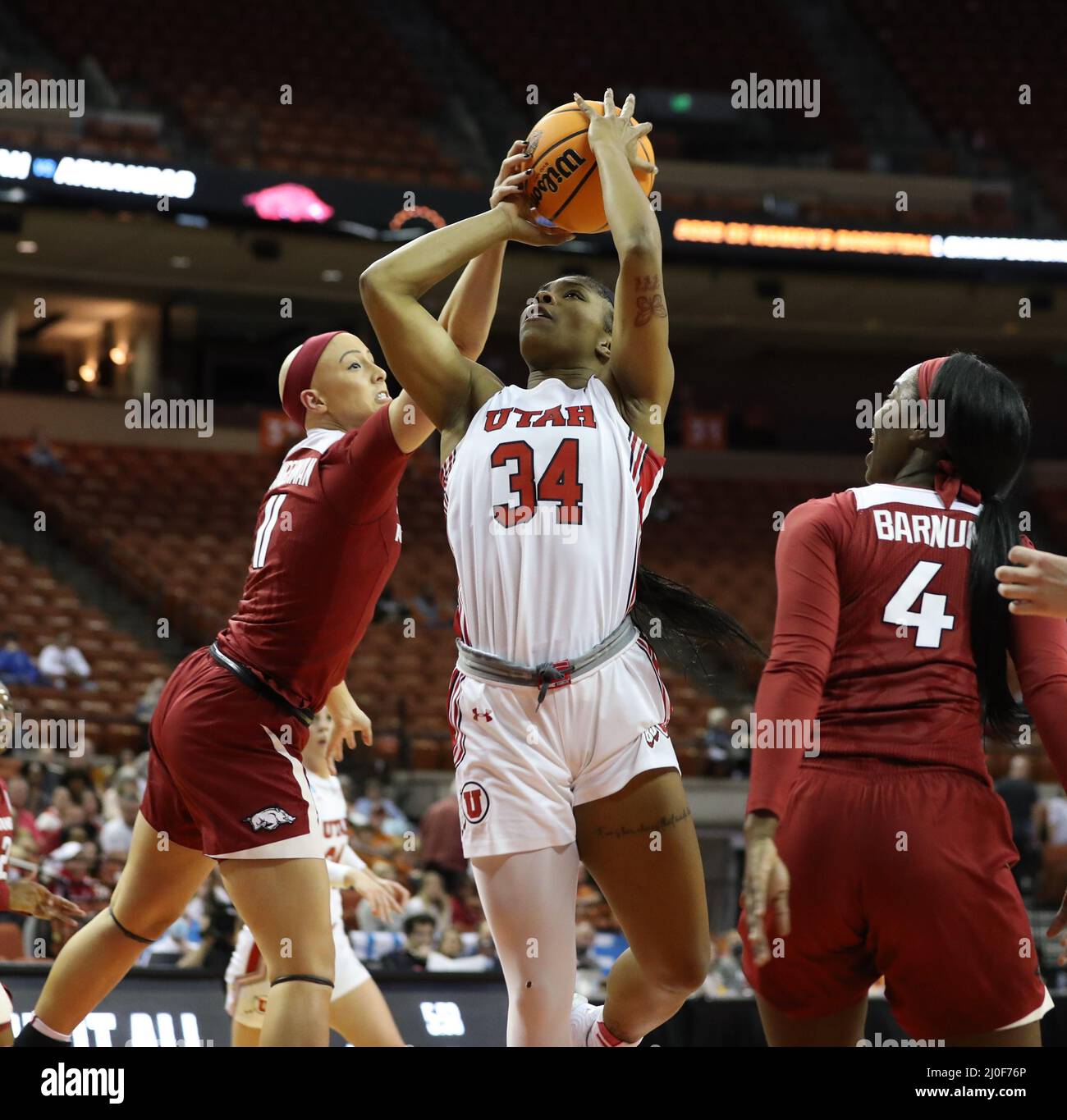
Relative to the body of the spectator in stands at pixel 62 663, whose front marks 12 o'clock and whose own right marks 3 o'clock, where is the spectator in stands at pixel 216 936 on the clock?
the spectator in stands at pixel 216 936 is roughly at 12 o'clock from the spectator in stands at pixel 62 663.

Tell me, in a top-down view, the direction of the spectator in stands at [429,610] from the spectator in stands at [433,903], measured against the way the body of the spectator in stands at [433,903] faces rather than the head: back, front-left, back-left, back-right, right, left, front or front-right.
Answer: back

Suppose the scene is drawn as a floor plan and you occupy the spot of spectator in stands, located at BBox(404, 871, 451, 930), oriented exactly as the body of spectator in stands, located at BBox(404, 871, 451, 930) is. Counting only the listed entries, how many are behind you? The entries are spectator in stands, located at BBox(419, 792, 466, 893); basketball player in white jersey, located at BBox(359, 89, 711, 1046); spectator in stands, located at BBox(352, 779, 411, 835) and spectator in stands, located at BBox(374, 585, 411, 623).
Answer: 3

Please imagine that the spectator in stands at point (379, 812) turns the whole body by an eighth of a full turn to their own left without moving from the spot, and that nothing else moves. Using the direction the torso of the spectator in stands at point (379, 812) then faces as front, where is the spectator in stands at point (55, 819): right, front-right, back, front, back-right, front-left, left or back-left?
right

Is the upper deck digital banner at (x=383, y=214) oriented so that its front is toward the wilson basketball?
yes

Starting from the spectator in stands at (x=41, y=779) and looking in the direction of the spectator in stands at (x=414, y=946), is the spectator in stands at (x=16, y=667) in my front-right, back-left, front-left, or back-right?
back-left

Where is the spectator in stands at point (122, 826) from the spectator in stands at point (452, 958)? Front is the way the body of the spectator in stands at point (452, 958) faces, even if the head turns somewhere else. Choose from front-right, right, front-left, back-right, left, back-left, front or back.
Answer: back-right

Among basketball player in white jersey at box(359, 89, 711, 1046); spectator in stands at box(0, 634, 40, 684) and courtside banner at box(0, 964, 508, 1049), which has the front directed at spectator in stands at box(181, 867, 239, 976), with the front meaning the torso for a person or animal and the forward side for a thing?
spectator in stands at box(0, 634, 40, 684)

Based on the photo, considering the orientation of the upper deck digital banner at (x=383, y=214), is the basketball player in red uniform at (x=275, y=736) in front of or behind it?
in front
